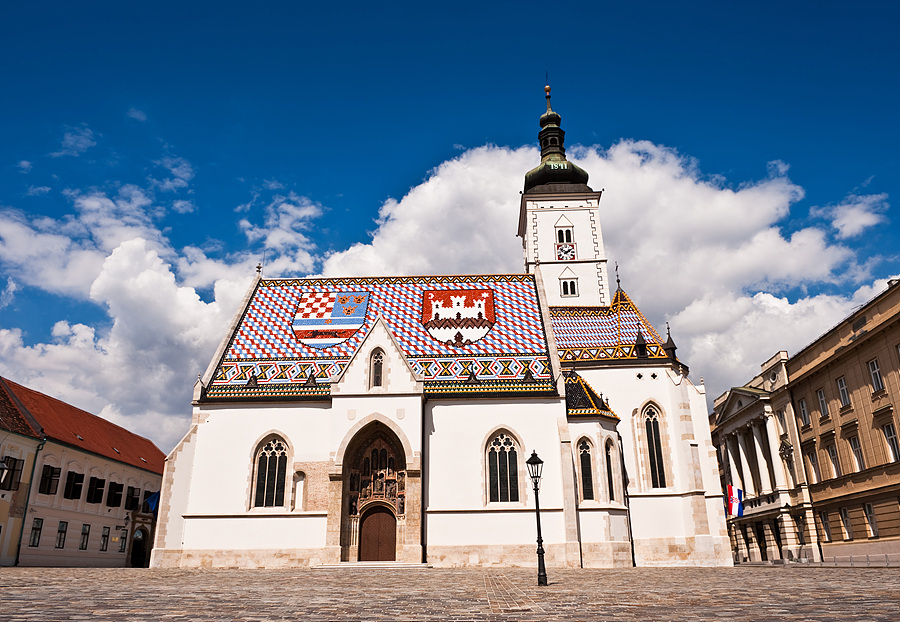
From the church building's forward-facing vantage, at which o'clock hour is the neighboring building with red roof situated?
The neighboring building with red roof is roughly at 4 o'clock from the church building.

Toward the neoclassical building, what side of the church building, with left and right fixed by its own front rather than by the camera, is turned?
left

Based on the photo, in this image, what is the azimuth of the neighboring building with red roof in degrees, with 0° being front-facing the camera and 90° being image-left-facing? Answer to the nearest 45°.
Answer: approximately 315°

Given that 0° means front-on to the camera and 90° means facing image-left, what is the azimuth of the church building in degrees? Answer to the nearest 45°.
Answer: approximately 0°

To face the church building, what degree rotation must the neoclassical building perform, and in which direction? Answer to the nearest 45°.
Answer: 0° — it already faces it

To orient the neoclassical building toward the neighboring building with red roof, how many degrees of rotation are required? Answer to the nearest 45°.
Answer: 0° — it already faces it

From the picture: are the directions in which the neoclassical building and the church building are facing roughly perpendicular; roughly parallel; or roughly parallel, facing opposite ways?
roughly perpendicular

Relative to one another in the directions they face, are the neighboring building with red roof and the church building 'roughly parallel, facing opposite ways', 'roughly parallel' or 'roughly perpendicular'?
roughly perpendicular
